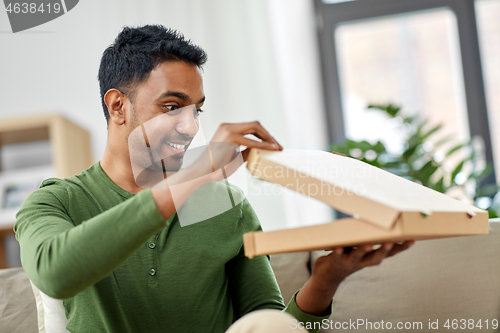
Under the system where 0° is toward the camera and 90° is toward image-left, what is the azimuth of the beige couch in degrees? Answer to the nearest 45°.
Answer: approximately 0°

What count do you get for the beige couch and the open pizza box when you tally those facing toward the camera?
1

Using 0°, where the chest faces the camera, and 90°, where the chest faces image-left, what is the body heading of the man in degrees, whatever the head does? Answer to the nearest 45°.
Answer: approximately 315°

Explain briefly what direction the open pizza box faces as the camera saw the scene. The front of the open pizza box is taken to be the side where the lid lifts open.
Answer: facing away from the viewer and to the left of the viewer
